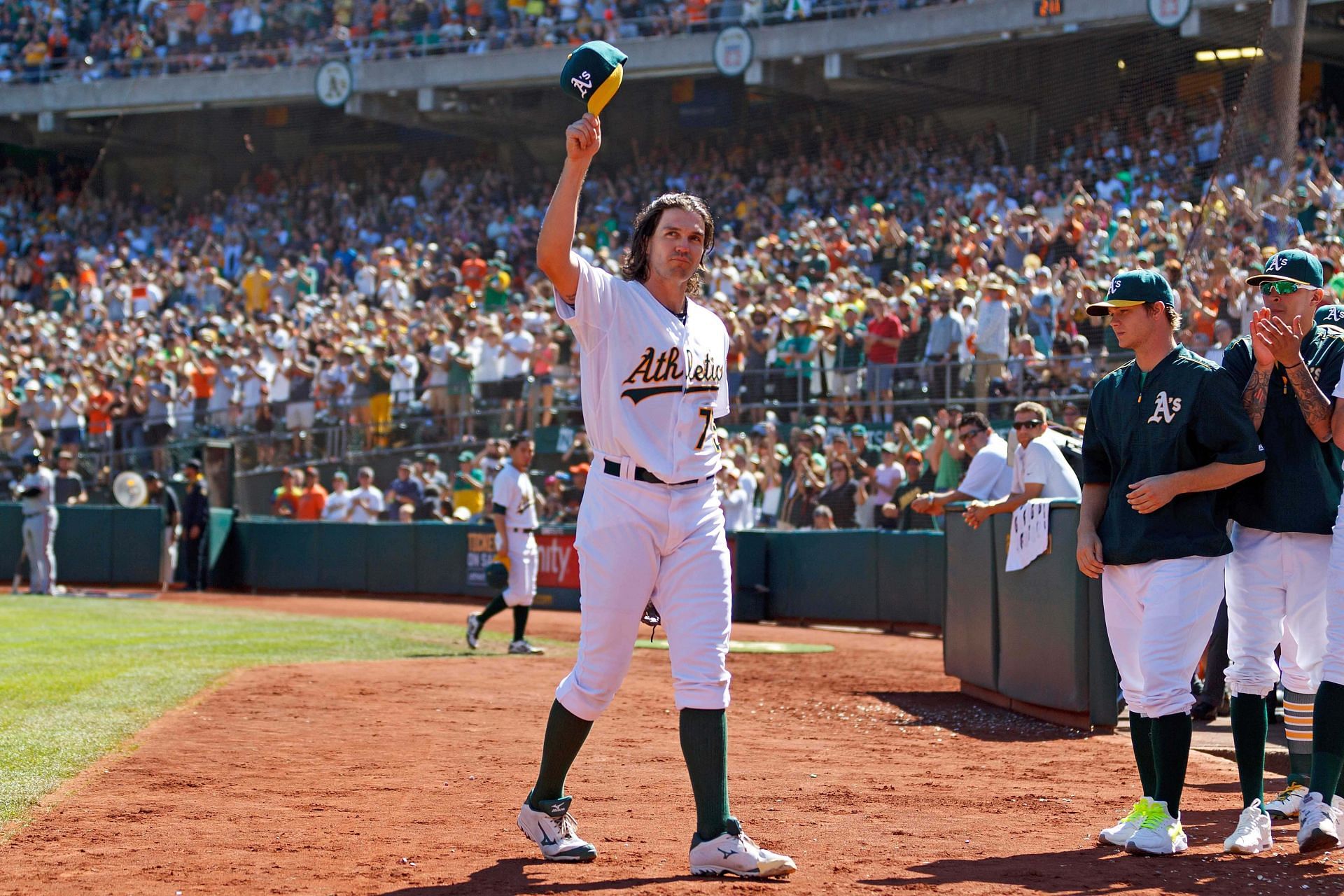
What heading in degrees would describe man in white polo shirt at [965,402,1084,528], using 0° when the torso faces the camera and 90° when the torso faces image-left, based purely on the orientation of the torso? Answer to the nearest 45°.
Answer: approximately 45°

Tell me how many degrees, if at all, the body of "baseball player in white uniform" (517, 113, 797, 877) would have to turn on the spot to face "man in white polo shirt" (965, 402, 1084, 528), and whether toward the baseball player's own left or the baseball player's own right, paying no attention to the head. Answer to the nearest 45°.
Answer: approximately 90° to the baseball player's own left

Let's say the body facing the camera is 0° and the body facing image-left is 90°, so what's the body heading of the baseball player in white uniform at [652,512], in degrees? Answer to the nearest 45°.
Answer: approximately 315°

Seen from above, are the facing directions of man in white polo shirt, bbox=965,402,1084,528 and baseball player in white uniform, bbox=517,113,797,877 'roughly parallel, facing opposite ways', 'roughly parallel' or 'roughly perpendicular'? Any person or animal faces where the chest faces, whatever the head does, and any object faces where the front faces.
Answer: roughly perpendicular

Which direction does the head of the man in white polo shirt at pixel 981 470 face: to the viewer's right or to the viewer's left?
to the viewer's left

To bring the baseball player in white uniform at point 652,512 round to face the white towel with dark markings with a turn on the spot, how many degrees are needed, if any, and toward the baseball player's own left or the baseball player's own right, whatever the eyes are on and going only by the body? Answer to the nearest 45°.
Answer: approximately 90° to the baseball player's own left
